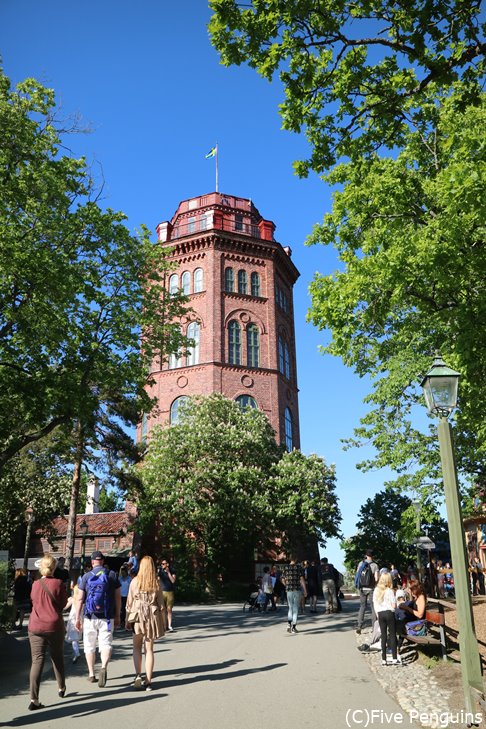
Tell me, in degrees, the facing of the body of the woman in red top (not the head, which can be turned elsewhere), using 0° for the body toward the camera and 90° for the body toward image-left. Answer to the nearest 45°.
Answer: approximately 180°

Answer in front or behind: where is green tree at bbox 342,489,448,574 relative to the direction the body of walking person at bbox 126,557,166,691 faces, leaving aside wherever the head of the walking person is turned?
in front

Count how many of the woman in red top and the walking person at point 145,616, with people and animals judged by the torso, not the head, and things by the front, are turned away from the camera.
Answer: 2

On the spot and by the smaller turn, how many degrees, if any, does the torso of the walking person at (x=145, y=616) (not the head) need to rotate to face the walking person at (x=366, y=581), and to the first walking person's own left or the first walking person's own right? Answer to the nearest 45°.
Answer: approximately 45° to the first walking person's own right

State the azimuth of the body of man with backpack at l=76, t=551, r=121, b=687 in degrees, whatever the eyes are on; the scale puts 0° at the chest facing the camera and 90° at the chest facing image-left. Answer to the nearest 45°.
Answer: approximately 180°

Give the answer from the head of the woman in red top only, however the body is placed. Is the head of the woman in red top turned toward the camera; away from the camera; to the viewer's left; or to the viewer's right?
away from the camera

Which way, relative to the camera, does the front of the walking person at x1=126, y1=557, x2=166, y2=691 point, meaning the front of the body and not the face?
away from the camera

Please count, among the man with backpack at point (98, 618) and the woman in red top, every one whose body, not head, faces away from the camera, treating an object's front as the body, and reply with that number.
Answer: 2

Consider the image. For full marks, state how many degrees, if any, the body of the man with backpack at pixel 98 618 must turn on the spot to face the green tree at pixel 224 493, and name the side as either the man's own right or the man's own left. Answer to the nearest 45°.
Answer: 0° — they already face it

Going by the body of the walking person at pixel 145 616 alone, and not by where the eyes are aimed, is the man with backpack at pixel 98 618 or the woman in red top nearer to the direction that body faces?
the man with backpack

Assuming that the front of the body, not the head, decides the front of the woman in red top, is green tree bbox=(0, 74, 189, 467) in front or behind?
in front
